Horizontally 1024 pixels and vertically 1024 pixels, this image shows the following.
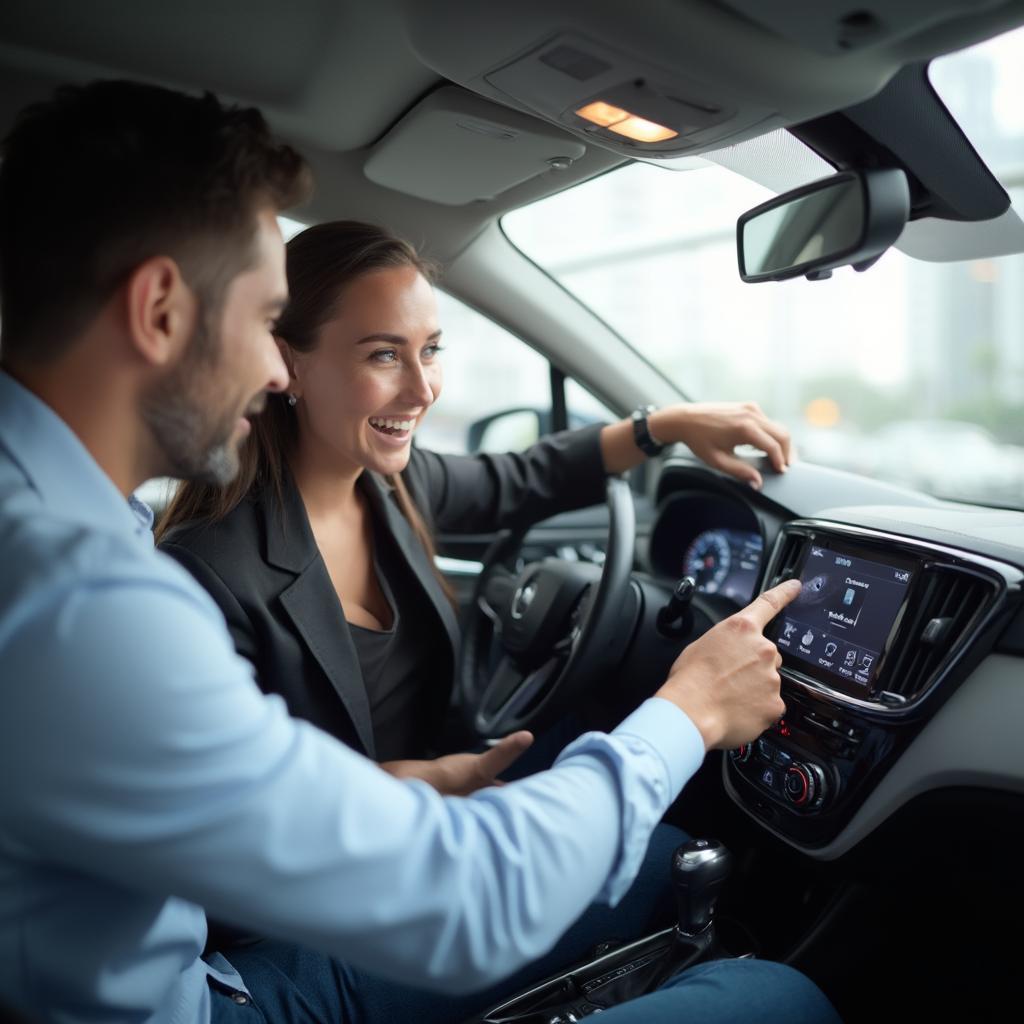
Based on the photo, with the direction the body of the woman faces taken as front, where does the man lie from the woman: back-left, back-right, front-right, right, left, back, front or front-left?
front-right

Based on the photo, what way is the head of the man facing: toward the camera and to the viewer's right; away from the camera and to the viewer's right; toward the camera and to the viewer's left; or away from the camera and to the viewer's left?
away from the camera and to the viewer's right

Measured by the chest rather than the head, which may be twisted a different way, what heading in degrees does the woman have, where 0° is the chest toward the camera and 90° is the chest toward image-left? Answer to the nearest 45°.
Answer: approximately 315°
